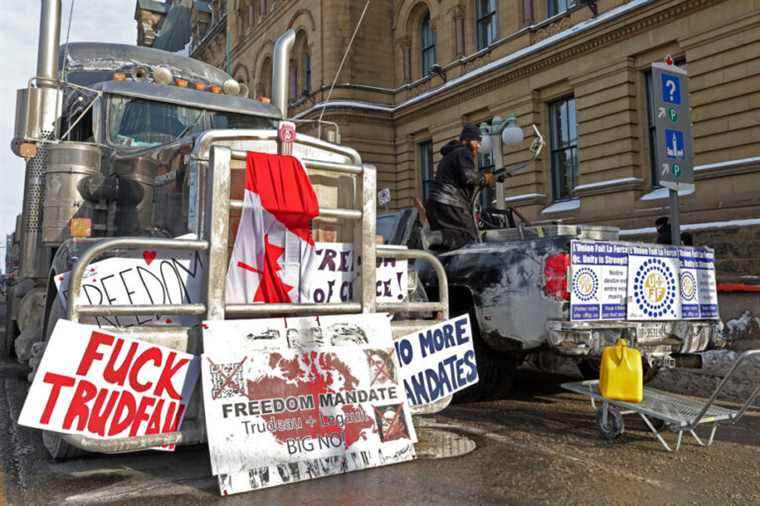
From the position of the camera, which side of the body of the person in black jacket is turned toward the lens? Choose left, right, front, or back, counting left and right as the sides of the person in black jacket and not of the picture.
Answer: right

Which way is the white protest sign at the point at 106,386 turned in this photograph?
toward the camera

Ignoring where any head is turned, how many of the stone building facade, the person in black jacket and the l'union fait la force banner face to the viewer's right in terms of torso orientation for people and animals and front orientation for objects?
1

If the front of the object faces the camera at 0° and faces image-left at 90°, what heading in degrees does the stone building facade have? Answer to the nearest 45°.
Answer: approximately 45°

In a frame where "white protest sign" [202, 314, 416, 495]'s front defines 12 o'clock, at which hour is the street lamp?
The street lamp is roughly at 7 o'clock from the white protest sign.

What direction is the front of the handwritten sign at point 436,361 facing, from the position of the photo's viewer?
facing the viewer

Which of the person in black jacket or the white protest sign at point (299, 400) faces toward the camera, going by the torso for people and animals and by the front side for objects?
the white protest sign

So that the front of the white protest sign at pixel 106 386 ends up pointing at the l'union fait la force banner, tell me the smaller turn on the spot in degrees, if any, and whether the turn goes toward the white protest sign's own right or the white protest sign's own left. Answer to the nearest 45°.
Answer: approximately 90° to the white protest sign's own left

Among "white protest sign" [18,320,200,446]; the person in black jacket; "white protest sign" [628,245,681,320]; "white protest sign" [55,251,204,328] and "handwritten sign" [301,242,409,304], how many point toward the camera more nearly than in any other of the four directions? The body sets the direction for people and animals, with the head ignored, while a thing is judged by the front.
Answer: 4

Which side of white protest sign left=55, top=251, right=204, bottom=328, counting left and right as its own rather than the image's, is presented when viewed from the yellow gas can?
left

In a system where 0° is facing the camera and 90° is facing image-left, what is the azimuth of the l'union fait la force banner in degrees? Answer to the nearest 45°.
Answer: approximately 0°

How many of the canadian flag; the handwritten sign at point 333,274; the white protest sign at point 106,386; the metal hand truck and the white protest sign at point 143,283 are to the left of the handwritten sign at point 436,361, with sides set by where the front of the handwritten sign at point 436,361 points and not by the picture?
1

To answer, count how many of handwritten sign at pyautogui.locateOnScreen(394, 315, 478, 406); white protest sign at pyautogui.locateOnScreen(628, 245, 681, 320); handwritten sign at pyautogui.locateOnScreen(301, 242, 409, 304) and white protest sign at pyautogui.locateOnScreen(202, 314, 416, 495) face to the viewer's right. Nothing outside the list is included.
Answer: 0

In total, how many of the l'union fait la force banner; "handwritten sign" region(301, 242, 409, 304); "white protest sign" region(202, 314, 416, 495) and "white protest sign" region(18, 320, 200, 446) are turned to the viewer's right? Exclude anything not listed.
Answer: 0

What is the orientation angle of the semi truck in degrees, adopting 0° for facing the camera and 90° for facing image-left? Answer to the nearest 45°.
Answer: approximately 315°

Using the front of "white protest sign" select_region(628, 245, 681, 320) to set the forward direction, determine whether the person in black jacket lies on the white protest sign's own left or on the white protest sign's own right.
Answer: on the white protest sign's own right

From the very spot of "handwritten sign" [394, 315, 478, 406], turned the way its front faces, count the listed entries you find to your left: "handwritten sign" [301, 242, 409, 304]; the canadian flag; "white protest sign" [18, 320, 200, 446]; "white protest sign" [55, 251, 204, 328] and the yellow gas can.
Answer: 1

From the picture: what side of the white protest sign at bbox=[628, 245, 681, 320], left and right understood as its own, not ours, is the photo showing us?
front
